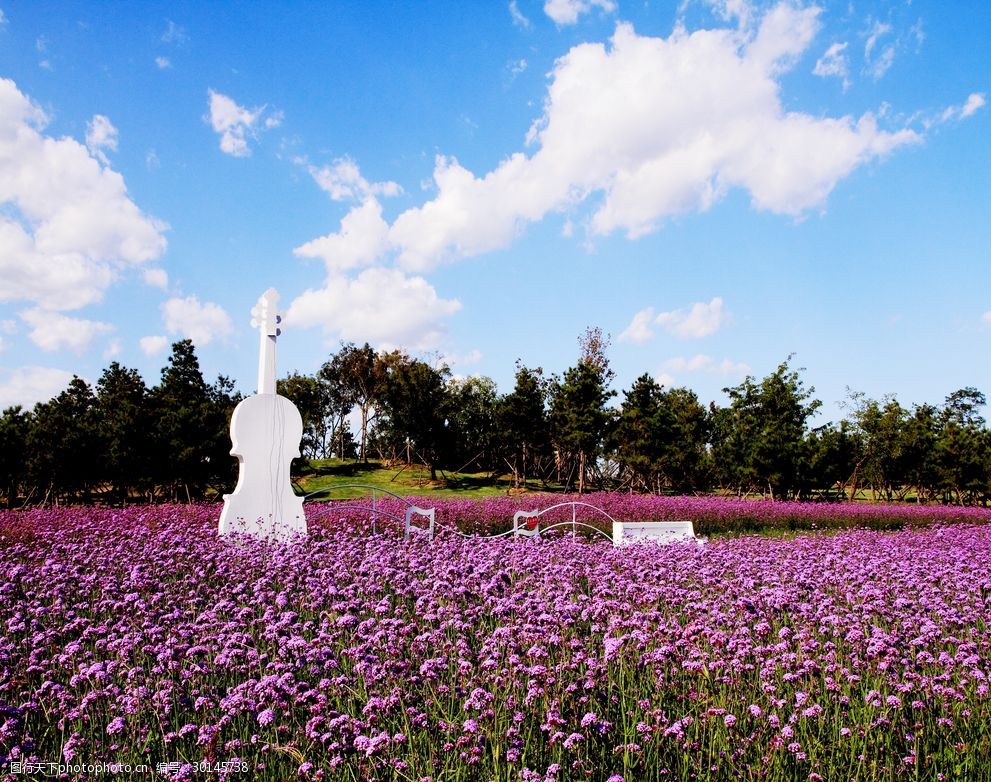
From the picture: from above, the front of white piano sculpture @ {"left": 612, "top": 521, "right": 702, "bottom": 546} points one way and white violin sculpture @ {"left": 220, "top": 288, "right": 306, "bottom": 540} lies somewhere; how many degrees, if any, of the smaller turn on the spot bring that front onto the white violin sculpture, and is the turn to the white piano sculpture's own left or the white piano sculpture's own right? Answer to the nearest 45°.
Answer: approximately 90° to the white piano sculpture's own right

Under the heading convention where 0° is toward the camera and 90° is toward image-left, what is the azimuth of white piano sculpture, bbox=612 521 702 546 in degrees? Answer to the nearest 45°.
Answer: approximately 0°
